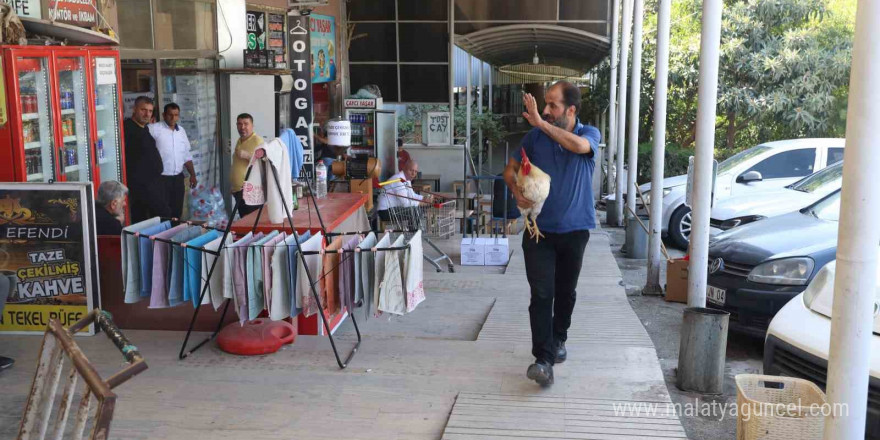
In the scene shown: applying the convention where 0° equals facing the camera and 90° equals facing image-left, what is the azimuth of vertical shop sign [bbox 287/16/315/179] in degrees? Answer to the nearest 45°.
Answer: approximately 0°

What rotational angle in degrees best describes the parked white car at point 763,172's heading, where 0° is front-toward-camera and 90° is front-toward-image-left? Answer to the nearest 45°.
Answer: approximately 45°

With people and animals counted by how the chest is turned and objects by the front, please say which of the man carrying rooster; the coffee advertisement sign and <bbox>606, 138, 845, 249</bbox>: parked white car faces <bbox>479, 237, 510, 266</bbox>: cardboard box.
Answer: the parked white car

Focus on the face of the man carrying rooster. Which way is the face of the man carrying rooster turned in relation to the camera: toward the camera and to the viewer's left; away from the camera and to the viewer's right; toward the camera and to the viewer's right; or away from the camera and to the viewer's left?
toward the camera and to the viewer's left

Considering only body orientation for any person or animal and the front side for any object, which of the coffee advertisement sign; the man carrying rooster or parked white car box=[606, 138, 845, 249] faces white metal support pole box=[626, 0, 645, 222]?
the parked white car

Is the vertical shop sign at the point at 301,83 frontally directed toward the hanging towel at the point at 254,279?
yes

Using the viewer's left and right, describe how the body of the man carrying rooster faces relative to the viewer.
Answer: facing the viewer and to the left of the viewer

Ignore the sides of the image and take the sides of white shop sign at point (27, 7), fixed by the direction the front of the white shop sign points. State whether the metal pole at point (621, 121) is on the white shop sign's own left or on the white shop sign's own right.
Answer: on the white shop sign's own left

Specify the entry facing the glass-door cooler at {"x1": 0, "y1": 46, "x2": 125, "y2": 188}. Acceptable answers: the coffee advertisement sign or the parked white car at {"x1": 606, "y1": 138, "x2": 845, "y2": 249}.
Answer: the parked white car

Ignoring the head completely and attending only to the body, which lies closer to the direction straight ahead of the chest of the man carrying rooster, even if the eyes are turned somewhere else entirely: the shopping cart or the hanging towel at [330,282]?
the hanging towel

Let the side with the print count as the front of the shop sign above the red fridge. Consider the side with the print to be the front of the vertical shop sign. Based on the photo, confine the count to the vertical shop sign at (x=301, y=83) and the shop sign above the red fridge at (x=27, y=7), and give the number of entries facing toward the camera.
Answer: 2

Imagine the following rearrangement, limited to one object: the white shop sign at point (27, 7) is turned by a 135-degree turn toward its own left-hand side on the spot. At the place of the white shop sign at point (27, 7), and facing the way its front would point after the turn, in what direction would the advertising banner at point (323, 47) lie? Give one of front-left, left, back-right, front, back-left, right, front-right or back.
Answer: front

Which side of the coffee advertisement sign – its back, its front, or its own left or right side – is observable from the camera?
front

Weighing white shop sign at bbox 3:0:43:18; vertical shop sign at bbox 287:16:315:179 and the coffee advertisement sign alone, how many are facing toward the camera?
3
